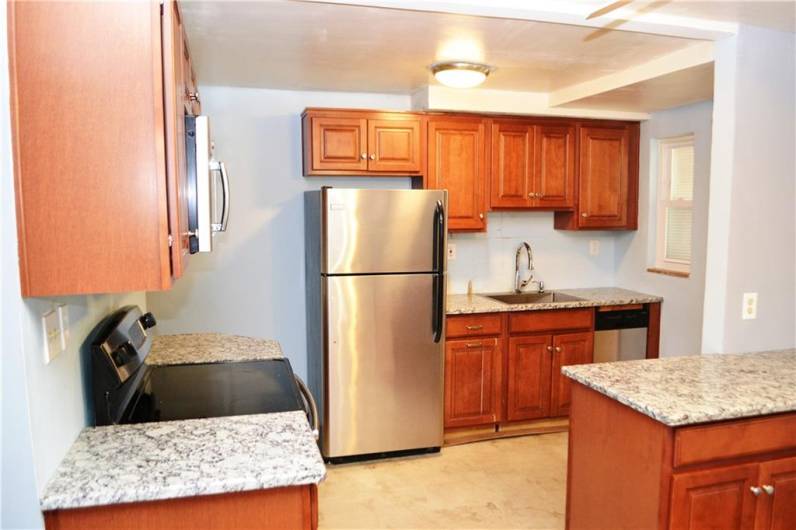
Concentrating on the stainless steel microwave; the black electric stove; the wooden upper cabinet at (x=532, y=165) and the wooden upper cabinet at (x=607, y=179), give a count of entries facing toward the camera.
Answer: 2

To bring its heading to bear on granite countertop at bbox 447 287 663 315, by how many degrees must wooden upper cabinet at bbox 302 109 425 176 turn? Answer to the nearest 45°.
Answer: approximately 90° to its left

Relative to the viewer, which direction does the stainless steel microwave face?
to the viewer's right

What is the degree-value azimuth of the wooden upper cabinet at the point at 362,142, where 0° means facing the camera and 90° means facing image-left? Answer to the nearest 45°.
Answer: approximately 0°

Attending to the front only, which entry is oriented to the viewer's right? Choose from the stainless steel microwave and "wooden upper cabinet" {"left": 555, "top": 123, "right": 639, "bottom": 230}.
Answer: the stainless steel microwave

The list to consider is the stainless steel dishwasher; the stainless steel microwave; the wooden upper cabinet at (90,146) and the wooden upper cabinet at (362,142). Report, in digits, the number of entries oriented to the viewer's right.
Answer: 2

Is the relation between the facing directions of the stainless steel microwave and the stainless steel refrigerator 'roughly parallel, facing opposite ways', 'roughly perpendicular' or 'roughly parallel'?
roughly perpendicular
